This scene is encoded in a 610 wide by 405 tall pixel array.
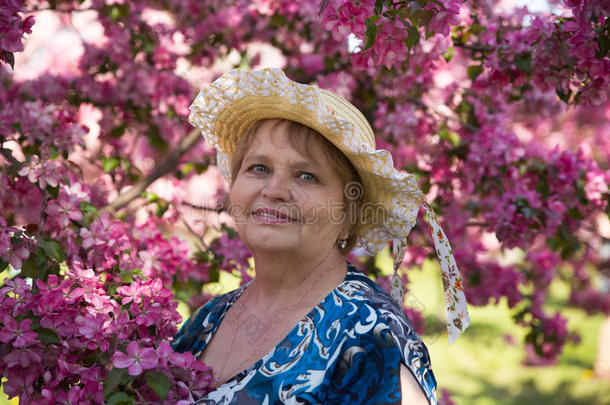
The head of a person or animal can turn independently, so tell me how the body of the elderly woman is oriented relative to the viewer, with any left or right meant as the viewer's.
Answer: facing the viewer and to the left of the viewer

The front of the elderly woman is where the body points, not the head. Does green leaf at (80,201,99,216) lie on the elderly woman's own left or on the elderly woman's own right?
on the elderly woman's own right
